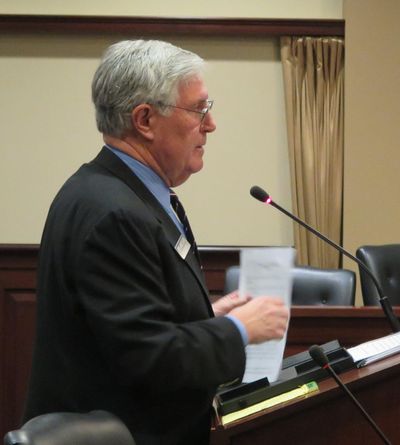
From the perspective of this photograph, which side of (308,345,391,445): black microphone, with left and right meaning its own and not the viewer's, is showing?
left

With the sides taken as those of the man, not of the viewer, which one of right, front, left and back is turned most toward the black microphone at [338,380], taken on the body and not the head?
front

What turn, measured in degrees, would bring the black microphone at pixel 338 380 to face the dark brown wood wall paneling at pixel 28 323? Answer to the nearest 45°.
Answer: approximately 45° to its right

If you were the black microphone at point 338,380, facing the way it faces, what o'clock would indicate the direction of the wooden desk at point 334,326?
The wooden desk is roughly at 3 o'clock from the black microphone.

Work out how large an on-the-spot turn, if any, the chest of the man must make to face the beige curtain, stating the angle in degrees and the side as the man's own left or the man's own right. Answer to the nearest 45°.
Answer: approximately 90° to the man's own left

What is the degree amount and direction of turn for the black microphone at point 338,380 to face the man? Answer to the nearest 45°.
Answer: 0° — it already faces them

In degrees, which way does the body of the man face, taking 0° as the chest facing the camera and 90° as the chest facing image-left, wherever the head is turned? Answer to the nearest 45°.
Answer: approximately 270°

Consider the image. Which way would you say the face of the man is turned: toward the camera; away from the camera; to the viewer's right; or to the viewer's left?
to the viewer's right

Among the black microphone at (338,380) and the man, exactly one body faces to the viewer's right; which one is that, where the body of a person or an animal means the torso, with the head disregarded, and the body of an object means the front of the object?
the man

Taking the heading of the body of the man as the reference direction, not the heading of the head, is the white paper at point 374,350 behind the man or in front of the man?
in front
